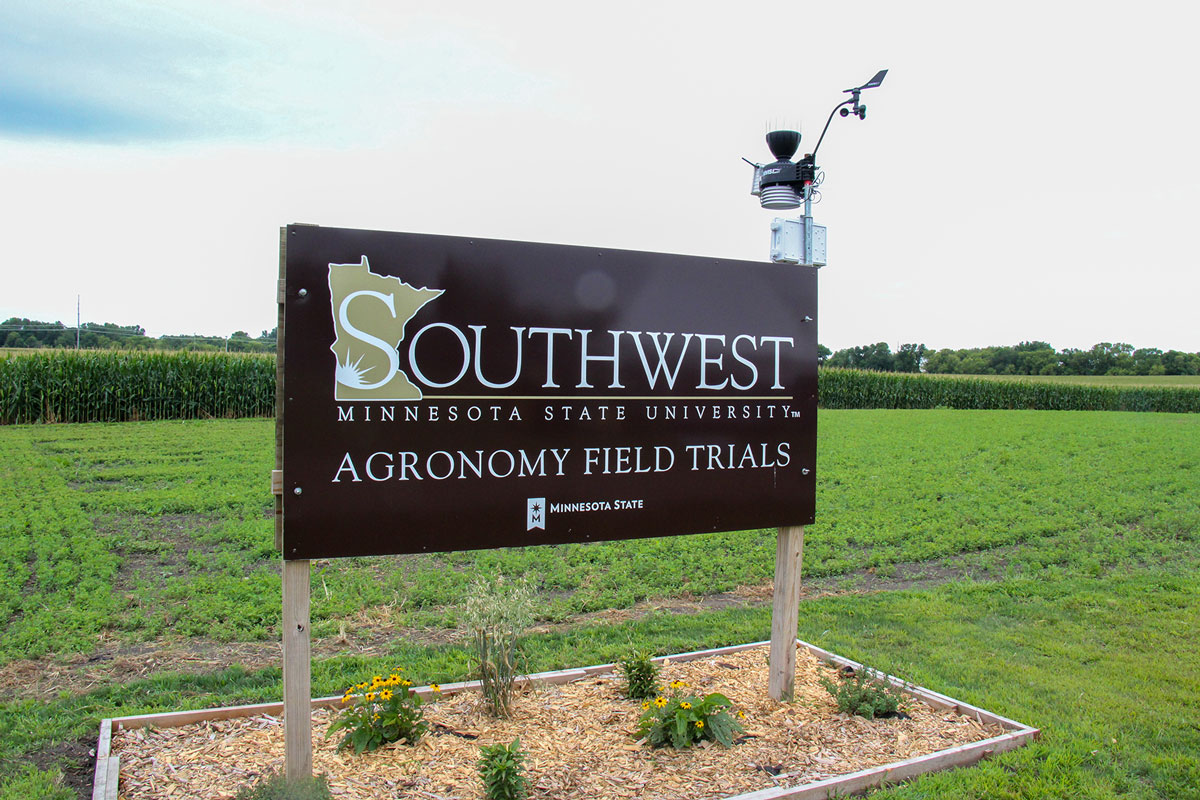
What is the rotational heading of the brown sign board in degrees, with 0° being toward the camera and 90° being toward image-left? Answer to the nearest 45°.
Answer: approximately 315°

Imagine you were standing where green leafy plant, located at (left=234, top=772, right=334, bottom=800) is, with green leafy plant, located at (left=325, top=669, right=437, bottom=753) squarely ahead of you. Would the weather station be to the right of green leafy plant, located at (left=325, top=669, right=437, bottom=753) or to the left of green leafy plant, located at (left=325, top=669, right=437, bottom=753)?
right
